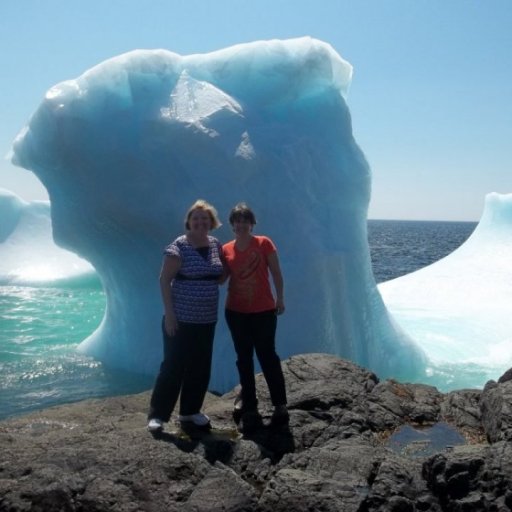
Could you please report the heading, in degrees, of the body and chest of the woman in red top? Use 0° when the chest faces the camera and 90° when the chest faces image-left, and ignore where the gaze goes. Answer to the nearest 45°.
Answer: approximately 0°

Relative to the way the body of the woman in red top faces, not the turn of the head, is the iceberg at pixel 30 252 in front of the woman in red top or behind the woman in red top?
behind

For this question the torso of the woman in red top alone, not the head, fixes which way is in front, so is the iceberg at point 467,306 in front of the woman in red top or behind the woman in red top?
behind

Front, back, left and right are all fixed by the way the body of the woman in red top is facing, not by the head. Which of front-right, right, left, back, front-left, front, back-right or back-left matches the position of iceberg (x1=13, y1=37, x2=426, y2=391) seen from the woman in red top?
back

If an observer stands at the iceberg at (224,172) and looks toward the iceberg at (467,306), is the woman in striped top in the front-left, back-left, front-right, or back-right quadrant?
back-right
